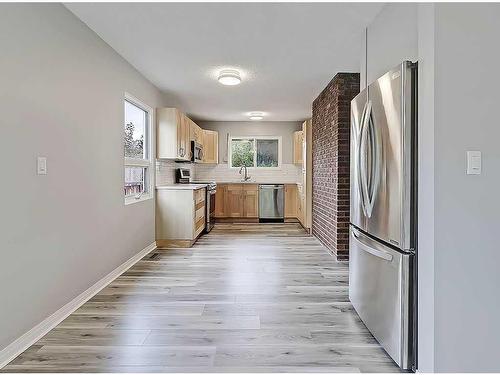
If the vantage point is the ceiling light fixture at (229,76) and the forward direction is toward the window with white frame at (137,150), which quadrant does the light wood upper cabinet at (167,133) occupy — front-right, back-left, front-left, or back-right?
front-right

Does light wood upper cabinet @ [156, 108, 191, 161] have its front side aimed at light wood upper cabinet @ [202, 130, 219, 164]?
no

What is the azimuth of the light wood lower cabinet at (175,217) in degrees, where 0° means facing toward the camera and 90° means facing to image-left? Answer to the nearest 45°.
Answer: approximately 270°

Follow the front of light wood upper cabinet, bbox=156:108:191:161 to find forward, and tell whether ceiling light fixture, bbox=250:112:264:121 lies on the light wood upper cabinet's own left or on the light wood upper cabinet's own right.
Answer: on the light wood upper cabinet's own left

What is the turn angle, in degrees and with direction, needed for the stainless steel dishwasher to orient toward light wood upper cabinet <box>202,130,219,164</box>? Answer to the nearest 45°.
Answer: approximately 90° to its right

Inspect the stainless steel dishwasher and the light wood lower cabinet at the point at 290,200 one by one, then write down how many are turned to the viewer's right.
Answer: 0

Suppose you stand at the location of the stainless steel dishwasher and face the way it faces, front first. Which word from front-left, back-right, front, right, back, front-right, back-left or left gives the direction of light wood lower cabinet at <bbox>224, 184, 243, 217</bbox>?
right

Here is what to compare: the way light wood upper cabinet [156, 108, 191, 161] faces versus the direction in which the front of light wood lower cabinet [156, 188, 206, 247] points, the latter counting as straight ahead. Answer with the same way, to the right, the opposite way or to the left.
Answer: the same way

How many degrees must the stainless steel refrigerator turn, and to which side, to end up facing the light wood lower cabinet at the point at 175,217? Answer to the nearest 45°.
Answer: approximately 90° to its right

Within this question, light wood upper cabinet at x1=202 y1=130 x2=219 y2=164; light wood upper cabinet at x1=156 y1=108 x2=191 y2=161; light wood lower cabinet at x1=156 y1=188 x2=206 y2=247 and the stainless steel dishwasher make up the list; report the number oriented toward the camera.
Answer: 2

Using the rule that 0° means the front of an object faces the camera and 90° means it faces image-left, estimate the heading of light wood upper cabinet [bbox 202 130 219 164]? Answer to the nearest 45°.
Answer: approximately 0°

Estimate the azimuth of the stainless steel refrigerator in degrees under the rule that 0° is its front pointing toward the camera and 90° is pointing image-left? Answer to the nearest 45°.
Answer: approximately 45°

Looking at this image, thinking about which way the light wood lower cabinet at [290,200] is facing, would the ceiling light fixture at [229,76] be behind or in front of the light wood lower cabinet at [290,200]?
in front

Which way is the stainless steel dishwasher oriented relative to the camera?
toward the camera

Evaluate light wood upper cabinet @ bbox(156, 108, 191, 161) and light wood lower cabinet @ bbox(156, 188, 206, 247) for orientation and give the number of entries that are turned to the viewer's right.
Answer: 2
